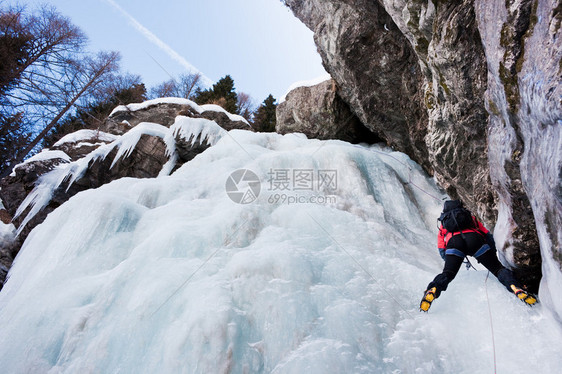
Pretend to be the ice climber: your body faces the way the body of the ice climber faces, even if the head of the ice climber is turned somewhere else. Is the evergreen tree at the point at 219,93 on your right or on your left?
on your left

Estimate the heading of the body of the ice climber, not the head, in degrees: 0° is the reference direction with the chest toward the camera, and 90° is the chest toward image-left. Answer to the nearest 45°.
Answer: approximately 180°

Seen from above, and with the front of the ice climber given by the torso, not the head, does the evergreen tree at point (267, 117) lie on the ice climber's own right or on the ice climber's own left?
on the ice climber's own left
